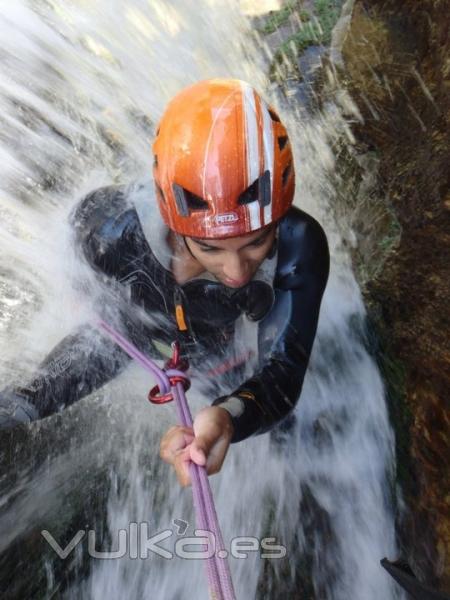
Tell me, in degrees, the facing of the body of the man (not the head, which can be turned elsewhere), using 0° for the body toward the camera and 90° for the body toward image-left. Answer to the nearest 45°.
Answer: approximately 0°
